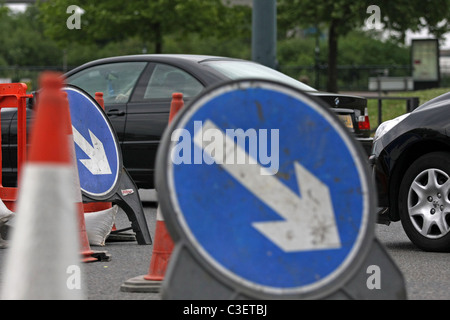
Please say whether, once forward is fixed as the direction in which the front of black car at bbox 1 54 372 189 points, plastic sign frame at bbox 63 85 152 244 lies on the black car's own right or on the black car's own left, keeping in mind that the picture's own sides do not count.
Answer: on the black car's own left

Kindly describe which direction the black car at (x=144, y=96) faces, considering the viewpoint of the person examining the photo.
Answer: facing away from the viewer and to the left of the viewer

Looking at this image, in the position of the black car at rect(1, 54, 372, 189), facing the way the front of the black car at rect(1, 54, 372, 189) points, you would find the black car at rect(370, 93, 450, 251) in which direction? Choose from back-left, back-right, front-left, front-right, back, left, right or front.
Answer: back

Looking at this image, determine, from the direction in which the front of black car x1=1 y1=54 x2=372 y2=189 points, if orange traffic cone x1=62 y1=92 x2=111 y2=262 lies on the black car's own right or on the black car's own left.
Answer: on the black car's own left

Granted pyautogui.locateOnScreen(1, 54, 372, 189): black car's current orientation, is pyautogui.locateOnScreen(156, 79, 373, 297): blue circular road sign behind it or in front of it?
behind

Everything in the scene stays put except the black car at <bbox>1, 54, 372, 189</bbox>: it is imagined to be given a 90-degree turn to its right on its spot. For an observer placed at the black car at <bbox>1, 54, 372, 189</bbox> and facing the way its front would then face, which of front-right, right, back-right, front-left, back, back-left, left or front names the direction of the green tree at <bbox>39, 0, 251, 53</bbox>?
front-left
